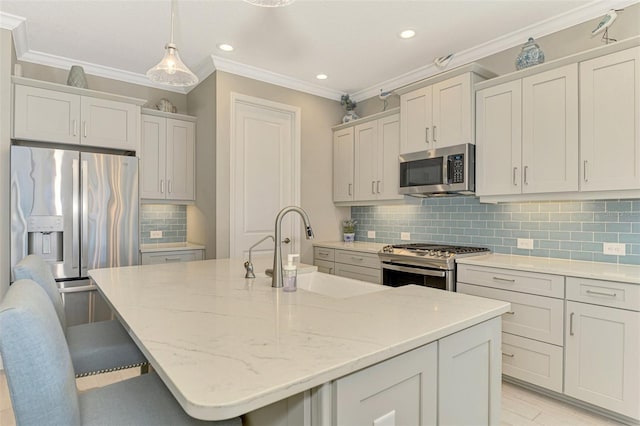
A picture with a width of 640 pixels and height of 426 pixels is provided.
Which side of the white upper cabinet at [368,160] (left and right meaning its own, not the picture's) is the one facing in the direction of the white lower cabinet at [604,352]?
left

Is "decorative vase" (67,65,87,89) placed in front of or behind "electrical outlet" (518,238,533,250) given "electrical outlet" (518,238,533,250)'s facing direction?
in front

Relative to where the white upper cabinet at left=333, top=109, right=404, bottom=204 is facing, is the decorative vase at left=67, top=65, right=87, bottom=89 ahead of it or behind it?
ahead

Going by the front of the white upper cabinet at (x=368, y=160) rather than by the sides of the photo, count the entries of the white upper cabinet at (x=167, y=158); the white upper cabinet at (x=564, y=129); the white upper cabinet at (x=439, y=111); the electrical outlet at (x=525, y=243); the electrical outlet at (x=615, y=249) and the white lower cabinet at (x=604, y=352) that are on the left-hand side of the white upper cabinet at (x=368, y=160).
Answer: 5

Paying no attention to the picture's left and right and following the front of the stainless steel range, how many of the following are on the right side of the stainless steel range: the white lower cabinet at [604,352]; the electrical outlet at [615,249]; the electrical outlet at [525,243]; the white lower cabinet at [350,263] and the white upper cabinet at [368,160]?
2

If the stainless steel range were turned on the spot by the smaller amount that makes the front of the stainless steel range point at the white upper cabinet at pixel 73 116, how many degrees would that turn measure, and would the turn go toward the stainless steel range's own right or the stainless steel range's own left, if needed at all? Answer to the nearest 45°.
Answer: approximately 45° to the stainless steel range's own right

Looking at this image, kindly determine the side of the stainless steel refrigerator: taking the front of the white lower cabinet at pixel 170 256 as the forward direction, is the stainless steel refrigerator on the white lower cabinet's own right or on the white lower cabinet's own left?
on the white lower cabinet's own right

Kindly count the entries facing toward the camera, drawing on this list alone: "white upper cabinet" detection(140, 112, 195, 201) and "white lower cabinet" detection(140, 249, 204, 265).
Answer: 2

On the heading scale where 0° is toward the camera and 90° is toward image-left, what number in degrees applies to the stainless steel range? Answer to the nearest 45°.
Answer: approximately 45°

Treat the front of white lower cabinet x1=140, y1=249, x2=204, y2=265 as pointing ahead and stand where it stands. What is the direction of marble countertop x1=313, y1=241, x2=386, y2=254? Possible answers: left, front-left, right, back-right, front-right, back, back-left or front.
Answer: left

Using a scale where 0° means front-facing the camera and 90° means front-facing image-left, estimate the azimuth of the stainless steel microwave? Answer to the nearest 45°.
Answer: approximately 45°

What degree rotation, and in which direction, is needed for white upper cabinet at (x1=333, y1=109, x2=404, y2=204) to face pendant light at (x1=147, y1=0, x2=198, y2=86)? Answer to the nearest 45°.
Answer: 0° — it already faces it
